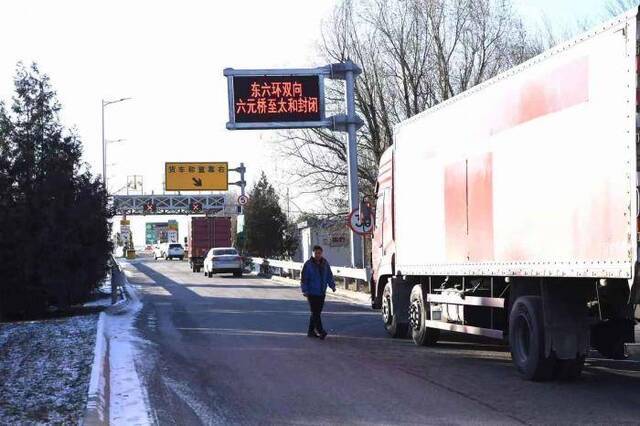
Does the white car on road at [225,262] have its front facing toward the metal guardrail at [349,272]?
no

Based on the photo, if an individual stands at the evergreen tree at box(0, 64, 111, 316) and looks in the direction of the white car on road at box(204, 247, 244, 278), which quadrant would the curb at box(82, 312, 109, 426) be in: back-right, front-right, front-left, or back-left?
back-right

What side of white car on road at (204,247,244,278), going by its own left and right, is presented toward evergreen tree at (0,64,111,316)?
back

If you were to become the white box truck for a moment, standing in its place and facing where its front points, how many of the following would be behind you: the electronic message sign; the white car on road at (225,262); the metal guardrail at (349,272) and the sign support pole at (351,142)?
0

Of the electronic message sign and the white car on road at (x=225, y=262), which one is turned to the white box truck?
the electronic message sign

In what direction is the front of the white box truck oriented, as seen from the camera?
facing away from the viewer and to the left of the viewer

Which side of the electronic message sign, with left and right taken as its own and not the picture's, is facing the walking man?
front

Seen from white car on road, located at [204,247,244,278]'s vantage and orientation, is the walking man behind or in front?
behind

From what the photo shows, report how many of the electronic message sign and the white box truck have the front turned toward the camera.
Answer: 1

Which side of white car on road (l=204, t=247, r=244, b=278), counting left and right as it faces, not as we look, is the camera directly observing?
back

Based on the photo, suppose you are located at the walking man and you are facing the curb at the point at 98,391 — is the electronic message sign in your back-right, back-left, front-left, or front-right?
back-right

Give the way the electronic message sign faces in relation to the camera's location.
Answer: facing the viewer
